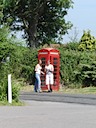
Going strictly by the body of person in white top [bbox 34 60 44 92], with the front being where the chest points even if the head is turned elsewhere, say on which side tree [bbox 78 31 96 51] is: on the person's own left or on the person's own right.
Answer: on the person's own left

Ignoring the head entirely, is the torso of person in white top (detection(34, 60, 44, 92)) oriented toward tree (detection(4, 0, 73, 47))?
no

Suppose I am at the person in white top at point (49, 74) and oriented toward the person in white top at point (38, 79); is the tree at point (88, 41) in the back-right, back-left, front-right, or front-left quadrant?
back-right
